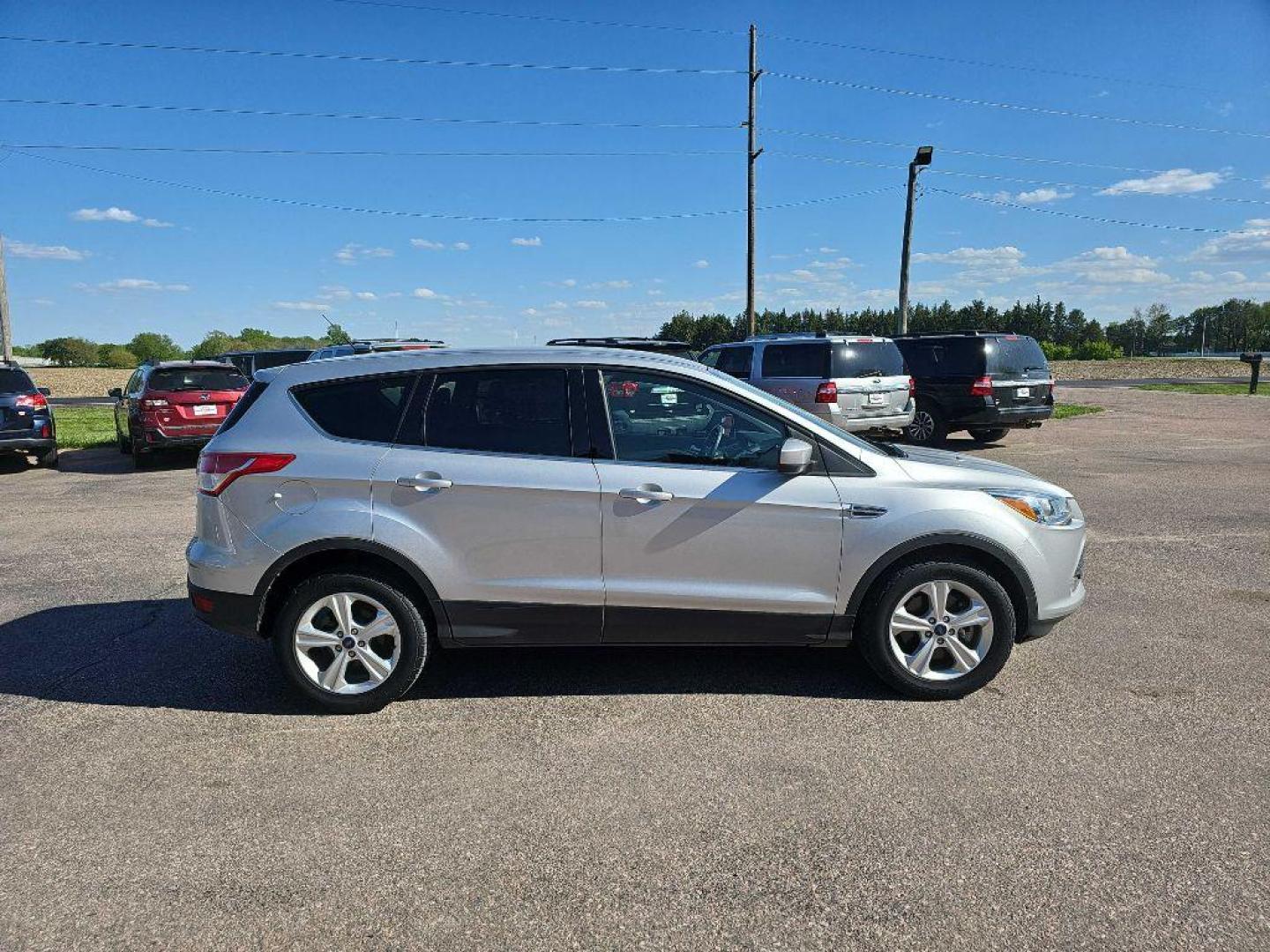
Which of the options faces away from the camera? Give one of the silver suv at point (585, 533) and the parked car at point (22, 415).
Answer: the parked car

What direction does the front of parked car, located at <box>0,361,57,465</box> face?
away from the camera

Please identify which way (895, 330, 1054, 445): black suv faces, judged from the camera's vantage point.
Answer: facing away from the viewer and to the left of the viewer

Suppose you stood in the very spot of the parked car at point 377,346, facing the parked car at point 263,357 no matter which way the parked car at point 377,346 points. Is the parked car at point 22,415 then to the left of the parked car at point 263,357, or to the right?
left

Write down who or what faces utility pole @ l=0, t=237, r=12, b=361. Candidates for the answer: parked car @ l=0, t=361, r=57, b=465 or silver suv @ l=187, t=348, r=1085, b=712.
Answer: the parked car

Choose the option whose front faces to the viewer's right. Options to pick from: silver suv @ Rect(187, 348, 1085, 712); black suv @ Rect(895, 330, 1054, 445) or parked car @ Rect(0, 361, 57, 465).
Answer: the silver suv

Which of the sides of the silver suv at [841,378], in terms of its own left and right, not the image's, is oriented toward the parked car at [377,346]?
left

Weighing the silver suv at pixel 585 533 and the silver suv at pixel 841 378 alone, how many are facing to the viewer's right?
1

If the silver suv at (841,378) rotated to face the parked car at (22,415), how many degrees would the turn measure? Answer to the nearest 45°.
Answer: approximately 45° to its left

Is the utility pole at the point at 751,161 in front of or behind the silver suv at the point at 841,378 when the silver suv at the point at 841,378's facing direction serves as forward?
in front

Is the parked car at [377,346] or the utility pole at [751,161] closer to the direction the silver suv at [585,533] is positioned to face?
the utility pole

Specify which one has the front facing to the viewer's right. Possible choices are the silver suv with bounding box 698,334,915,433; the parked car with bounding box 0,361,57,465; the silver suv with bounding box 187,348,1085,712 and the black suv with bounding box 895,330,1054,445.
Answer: the silver suv with bounding box 187,348,1085,712

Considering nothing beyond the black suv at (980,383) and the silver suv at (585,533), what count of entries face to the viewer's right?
1

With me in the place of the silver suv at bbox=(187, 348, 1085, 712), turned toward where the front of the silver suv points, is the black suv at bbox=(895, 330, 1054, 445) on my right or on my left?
on my left

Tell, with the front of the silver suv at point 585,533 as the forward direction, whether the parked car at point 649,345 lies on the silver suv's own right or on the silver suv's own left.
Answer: on the silver suv's own left

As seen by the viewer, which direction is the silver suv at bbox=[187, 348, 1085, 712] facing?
to the viewer's right

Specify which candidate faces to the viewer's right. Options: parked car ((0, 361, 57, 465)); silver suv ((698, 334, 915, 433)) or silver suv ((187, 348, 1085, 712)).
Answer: silver suv ((187, 348, 1085, 712))
